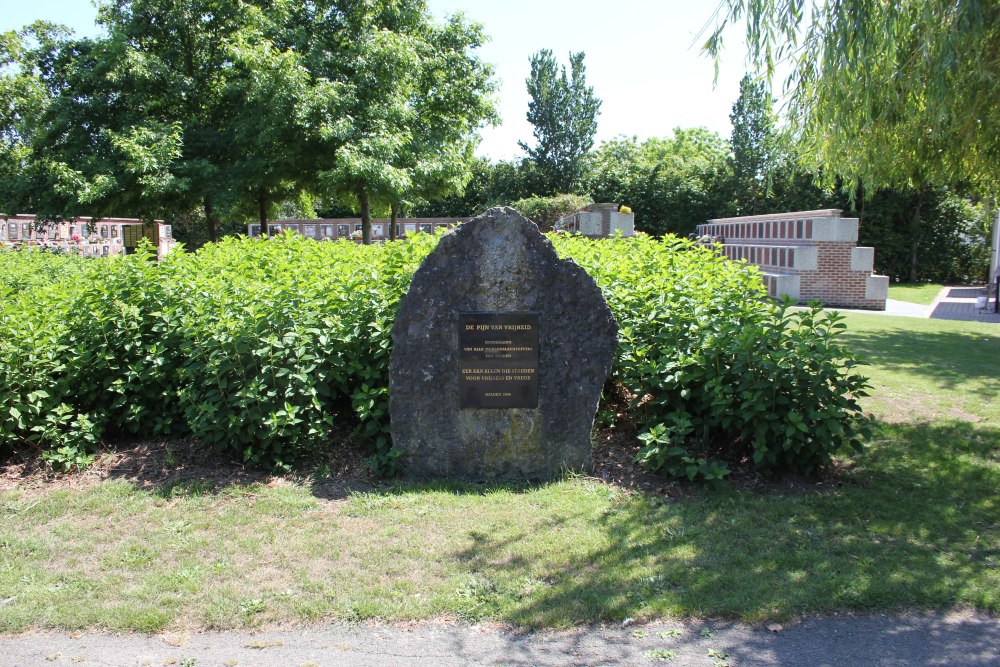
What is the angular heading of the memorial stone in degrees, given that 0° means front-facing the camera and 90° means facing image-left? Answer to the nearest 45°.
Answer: approximately 0°

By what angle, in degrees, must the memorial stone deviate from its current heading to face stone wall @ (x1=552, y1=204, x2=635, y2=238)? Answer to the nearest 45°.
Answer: approximately 180°

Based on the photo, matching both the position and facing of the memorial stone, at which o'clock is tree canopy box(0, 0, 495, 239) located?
The tree canopy is roughly at 5 o'clock from the memorial stone.

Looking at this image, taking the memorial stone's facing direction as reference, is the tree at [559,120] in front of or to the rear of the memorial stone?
to the rear

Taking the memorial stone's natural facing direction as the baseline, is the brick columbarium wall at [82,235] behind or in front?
behind

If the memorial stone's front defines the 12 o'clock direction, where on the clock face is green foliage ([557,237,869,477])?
The green foliage is roughly at 9 o'clock from the memorial stone.

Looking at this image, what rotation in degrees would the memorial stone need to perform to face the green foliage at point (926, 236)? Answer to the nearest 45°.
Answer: approximately 135° to its left

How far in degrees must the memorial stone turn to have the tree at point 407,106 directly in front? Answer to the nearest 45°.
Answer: approximately 180°

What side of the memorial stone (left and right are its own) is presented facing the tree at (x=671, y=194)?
back
